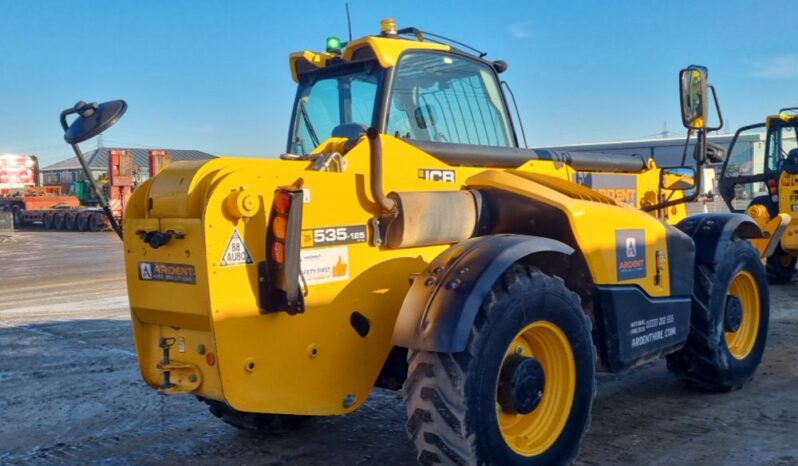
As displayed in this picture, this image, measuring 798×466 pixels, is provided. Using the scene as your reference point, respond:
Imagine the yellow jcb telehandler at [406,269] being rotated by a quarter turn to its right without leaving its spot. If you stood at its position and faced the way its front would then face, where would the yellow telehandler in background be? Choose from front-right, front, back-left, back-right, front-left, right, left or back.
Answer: left

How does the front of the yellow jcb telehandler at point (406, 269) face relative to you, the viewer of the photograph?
facing away from the viewer and to the right of the viewer
